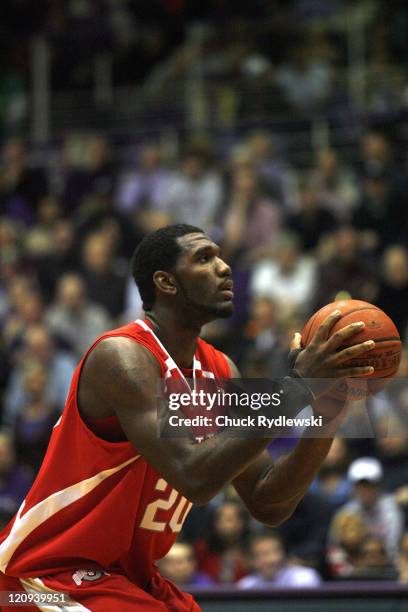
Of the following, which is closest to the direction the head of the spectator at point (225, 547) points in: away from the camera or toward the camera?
toward the camera

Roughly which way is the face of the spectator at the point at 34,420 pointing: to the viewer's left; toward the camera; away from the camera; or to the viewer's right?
toward the camera

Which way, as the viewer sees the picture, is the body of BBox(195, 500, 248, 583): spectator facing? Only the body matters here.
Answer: toward the camera

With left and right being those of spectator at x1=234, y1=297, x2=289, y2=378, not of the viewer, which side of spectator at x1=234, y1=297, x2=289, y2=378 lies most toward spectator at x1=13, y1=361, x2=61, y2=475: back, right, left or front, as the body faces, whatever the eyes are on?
right

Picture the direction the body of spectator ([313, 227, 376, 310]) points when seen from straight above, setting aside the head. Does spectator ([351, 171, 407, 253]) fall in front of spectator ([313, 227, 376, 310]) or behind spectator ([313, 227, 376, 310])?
behind

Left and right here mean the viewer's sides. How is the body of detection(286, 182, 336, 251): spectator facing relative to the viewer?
facing the viewer

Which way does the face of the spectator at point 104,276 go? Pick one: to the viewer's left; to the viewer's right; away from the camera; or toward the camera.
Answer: toward the camera

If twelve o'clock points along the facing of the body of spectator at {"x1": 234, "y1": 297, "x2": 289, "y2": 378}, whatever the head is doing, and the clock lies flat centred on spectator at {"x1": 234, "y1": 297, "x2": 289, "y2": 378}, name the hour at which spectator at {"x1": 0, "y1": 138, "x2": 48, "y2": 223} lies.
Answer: spectator at {"x1": 0, "y1": 138, "x2": 48, "y2": 223} is roughly at 5 o'clock from spectator at {"x1": 234, "y1": 297, "x2": 289, "y2": 378}.

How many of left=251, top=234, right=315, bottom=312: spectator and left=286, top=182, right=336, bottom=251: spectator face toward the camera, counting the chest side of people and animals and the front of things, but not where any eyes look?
2

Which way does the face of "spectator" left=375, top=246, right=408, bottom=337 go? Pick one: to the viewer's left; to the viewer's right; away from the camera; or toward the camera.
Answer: toward the camera

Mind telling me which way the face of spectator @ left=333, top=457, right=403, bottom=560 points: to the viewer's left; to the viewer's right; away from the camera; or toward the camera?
toward the camera

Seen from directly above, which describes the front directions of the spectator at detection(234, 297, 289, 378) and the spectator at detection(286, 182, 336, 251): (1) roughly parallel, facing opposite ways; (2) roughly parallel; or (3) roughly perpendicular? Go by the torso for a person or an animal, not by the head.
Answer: roughly parallel

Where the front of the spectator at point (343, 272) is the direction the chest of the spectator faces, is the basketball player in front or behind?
in front

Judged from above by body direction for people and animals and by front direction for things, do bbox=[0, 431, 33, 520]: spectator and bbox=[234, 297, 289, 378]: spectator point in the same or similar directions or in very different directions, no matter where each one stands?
same or similar directions

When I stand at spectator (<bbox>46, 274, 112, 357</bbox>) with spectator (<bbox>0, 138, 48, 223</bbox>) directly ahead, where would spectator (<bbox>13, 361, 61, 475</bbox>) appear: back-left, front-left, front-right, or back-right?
back-left

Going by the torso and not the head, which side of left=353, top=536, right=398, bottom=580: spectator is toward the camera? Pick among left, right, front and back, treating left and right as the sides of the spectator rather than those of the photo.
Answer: front
